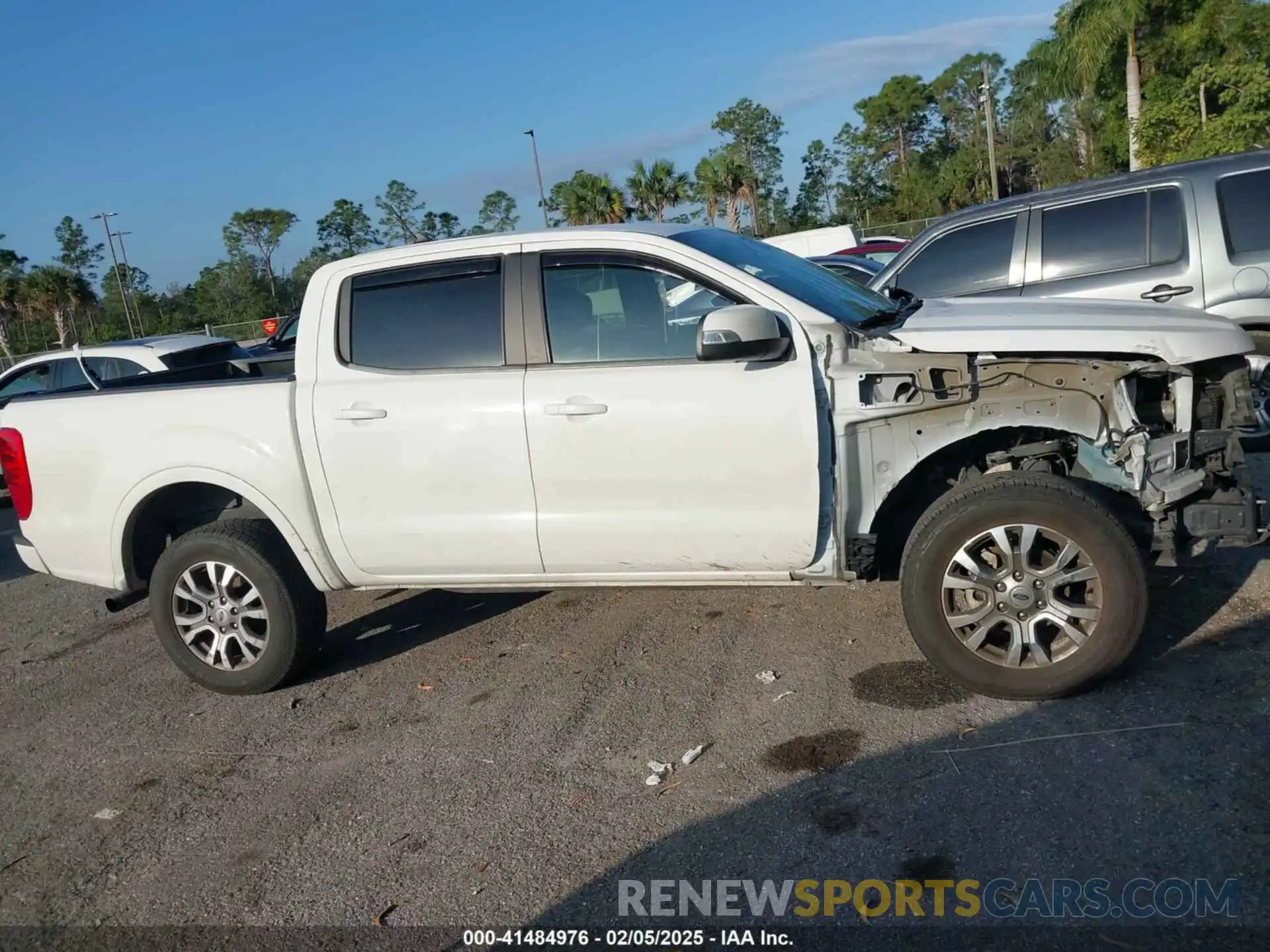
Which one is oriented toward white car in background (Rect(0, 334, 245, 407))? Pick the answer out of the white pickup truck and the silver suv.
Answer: the silver suv

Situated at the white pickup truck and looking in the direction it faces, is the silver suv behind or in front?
in front

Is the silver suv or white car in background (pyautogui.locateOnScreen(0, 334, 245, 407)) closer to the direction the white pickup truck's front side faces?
the silver suv

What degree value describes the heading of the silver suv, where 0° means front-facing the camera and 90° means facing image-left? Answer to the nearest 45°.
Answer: approximately 90°

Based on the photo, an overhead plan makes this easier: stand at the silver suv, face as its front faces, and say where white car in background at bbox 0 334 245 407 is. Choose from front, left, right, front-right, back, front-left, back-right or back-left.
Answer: front

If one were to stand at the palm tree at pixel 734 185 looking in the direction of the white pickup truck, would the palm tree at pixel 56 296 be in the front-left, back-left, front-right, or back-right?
front-right

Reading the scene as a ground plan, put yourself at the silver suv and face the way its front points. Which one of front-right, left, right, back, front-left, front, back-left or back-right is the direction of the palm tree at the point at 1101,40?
right

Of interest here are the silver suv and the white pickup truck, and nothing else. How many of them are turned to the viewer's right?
1

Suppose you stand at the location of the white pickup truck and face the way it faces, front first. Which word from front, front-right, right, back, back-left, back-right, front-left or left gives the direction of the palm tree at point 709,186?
left

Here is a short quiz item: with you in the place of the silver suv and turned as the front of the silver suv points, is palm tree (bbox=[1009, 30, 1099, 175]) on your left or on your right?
on your right

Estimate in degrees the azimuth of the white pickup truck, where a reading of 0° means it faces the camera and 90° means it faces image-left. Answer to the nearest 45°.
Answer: approximately 270°

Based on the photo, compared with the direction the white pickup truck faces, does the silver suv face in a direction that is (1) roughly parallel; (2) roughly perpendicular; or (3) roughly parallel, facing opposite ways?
roughly parallel, facing opposite ways

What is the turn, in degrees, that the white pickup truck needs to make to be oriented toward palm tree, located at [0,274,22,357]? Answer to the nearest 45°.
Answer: approximately 135° to its left
